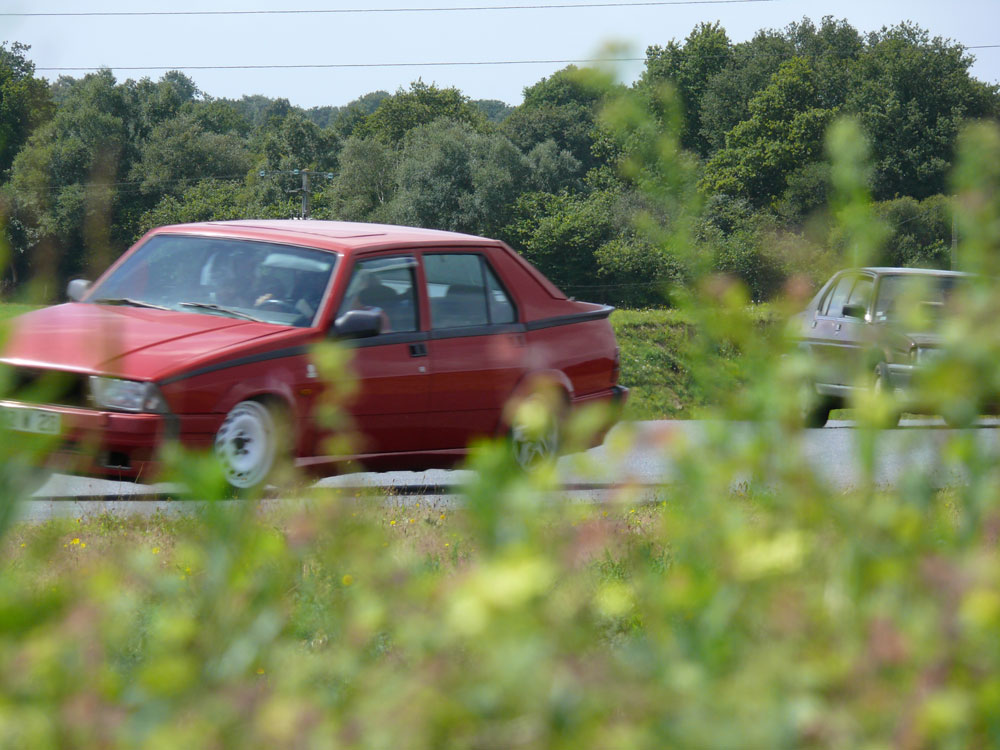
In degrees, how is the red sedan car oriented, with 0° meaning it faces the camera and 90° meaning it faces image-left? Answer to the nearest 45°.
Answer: approximately 45°
